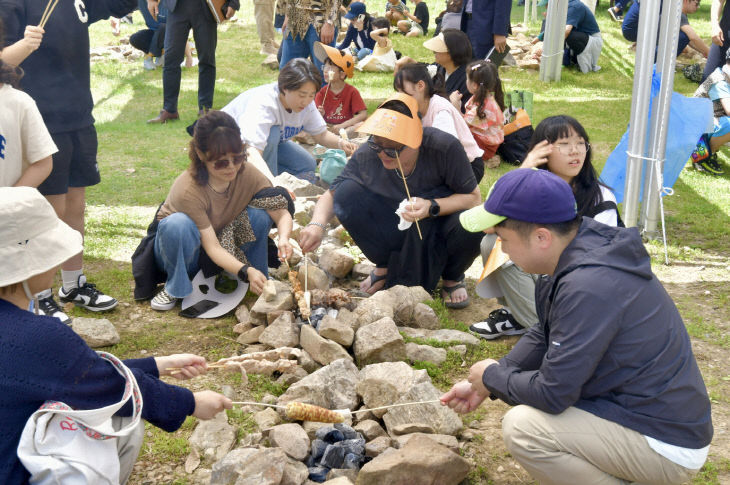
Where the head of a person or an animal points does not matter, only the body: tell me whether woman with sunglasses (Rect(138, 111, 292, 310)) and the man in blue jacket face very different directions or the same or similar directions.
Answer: very different directions

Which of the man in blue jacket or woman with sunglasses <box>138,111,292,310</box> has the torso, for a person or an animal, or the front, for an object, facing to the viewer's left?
the man in blue jacket

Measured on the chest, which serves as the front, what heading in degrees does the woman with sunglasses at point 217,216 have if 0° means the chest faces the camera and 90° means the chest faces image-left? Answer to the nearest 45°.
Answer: approximately 315°

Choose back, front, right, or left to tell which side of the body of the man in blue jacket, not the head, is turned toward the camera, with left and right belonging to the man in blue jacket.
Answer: left

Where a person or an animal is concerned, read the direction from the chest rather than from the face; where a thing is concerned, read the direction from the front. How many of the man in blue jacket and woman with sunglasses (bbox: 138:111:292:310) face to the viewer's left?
1

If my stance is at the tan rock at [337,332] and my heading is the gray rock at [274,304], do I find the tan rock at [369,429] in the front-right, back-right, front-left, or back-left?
back-left

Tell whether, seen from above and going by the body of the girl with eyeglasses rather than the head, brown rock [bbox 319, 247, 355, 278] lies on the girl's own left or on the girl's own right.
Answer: on the girl's own right

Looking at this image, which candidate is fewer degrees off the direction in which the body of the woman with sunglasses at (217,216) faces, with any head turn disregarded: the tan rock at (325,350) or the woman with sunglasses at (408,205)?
the tan rock

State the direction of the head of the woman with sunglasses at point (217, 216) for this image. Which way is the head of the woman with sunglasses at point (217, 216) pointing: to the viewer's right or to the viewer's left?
to the viewer's right
